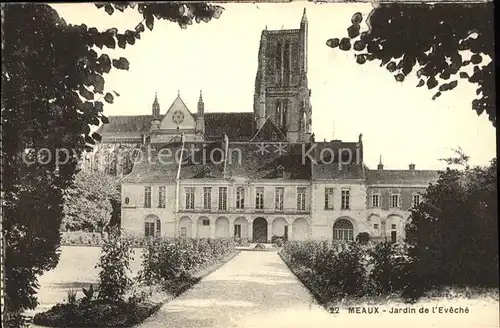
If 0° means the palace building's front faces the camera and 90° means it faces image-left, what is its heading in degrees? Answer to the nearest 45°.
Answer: approximately 0°

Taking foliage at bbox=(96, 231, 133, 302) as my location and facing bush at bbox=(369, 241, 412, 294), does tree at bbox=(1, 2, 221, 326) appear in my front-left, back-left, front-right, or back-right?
back-right

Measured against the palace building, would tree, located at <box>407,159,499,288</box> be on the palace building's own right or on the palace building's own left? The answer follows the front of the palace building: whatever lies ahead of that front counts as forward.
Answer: on the palace building's own left

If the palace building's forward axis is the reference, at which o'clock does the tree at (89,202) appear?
The tree is roughly at 3 o'clock from the palace building.
